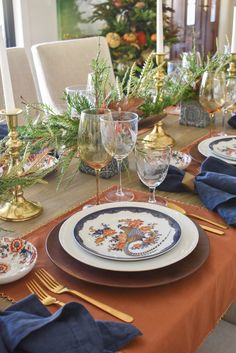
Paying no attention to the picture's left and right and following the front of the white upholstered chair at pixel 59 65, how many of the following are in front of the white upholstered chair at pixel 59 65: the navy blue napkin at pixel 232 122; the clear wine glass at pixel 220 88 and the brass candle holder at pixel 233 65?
3

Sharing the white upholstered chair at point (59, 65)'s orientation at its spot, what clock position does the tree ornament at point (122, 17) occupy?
The tree ornament is roughly at 8 o'clock from the white upholstered chair.

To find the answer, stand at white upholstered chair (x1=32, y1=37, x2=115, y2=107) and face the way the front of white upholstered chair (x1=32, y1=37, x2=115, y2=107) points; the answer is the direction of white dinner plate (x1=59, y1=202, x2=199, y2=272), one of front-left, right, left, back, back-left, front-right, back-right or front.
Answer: front-right

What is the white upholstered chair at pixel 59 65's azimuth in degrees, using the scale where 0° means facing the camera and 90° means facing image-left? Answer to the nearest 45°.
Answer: approximately 315°

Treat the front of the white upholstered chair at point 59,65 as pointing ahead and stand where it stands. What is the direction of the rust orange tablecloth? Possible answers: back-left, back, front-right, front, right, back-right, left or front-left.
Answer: front-right

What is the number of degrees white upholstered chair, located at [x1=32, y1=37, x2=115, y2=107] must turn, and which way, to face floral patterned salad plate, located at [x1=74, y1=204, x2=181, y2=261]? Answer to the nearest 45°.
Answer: approximately 45° to its right

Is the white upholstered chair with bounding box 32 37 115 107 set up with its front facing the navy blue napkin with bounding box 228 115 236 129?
yes
